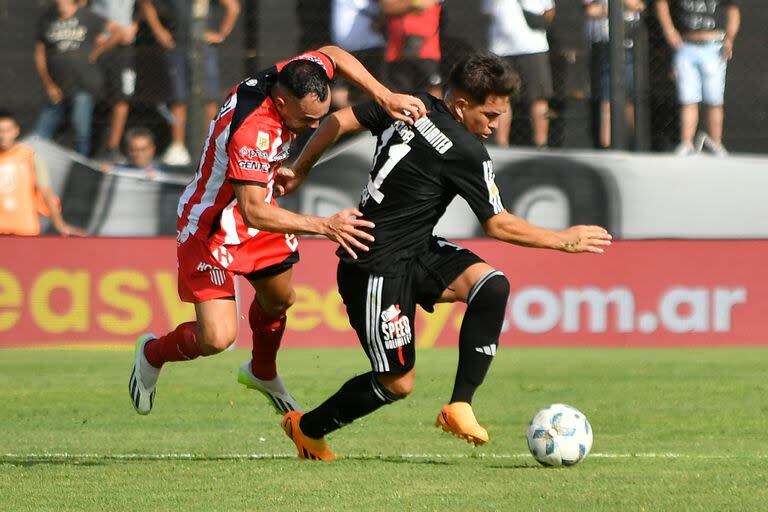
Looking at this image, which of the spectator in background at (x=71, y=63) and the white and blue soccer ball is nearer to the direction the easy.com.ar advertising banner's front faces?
the white and blue soccer ball

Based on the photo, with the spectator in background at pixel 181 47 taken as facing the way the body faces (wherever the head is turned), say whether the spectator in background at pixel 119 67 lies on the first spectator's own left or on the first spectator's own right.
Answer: on the first spectator's own right

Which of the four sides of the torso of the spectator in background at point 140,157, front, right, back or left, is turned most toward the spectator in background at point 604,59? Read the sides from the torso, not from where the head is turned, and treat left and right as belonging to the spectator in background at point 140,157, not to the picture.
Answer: left

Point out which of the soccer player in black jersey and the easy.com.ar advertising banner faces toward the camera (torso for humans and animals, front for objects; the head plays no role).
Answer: the easy.com.ar advertising banner

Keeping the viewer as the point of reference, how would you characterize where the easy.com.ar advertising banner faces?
facing the viewer

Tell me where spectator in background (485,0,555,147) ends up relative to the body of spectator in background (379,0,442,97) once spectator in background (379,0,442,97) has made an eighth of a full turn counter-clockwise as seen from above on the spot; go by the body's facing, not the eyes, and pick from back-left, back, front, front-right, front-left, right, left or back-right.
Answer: front-left

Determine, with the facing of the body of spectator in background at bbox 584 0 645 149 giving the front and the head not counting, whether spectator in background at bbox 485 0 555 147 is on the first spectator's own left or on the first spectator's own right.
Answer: on the first spectator's own right

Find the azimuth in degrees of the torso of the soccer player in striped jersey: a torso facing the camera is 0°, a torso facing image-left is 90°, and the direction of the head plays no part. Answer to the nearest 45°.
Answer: approximately 315°

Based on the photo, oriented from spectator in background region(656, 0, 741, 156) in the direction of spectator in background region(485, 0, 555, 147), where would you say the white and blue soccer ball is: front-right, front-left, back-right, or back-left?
front-left

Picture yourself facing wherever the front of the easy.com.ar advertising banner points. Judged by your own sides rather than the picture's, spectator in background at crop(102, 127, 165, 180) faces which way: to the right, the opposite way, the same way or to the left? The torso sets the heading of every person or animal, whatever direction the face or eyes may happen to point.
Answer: the same way

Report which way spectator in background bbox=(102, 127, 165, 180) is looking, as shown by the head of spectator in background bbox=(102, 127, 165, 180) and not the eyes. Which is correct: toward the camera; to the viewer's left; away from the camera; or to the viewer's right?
toward the camera

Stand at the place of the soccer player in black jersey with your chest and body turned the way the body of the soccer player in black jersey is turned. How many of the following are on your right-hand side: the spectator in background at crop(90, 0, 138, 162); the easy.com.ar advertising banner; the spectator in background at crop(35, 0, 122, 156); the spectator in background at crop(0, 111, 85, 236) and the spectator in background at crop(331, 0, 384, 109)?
0

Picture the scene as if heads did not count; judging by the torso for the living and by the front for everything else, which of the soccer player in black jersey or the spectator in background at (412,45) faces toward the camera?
the spectator in background

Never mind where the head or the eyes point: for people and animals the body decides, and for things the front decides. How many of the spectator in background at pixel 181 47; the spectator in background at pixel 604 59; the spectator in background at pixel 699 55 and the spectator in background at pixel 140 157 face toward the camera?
4

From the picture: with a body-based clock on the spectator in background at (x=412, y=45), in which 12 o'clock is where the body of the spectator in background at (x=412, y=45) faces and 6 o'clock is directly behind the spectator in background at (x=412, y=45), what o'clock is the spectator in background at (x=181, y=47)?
the spectator in background at (x=181, y=47) is roughly at 3 o'clock from the spectator in background at (x=412, y=45).

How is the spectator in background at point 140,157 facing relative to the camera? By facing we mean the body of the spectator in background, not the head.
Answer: toward the camera

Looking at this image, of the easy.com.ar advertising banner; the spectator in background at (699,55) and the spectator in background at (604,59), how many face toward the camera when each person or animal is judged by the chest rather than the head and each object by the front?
3

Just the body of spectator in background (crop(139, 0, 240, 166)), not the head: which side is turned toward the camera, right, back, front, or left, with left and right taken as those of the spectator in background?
front

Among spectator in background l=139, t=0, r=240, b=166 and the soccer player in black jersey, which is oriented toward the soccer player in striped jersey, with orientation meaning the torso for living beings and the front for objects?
the spectator in background
